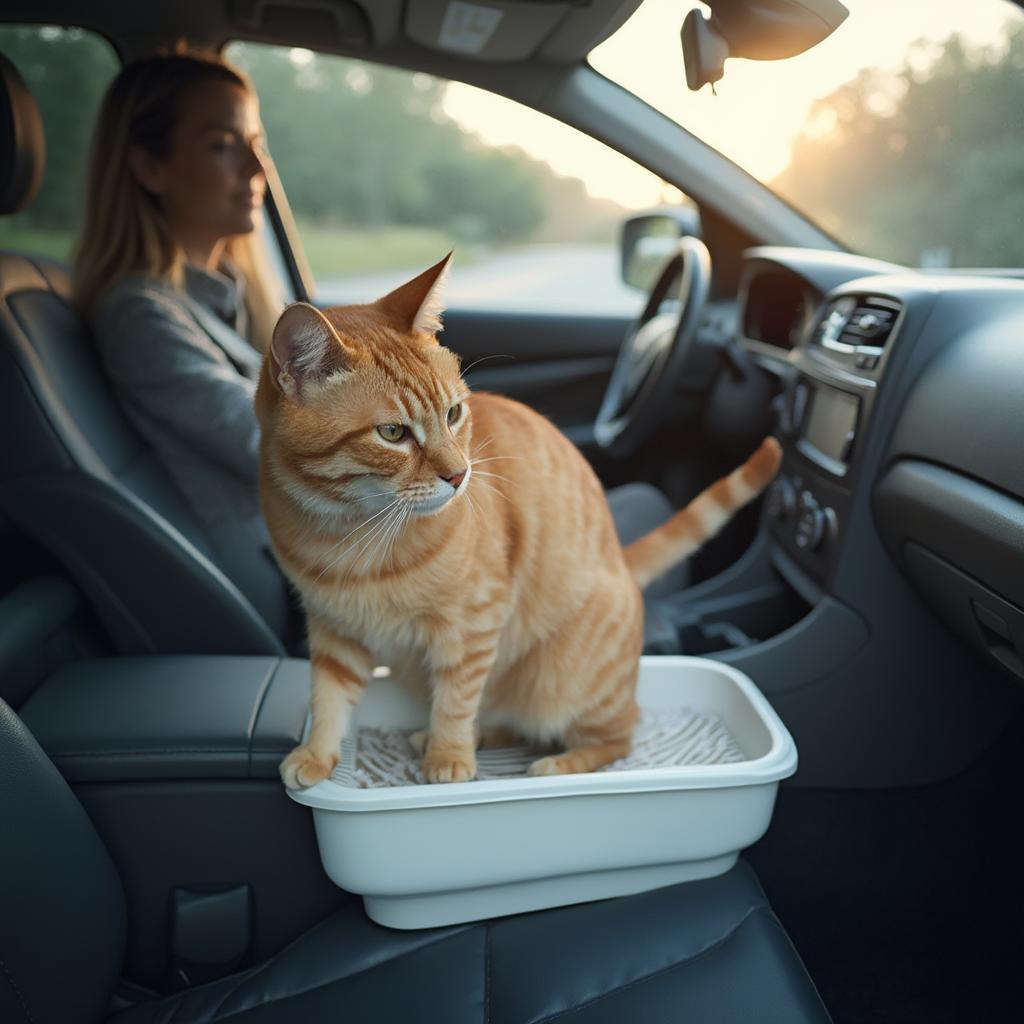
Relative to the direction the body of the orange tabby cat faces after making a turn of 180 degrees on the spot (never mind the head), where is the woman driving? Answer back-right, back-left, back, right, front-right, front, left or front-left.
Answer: left

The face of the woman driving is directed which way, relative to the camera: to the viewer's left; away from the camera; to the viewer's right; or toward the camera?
to the viewer's right

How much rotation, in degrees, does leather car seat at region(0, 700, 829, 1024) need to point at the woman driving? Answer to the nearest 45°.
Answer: approximately 135° to its left

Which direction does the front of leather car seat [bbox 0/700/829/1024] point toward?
to the viewer's right

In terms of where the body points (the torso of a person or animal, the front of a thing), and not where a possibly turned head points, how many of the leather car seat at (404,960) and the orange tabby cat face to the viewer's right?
1

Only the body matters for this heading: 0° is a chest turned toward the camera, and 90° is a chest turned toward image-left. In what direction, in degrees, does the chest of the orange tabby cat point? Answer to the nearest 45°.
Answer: approximately 45°
